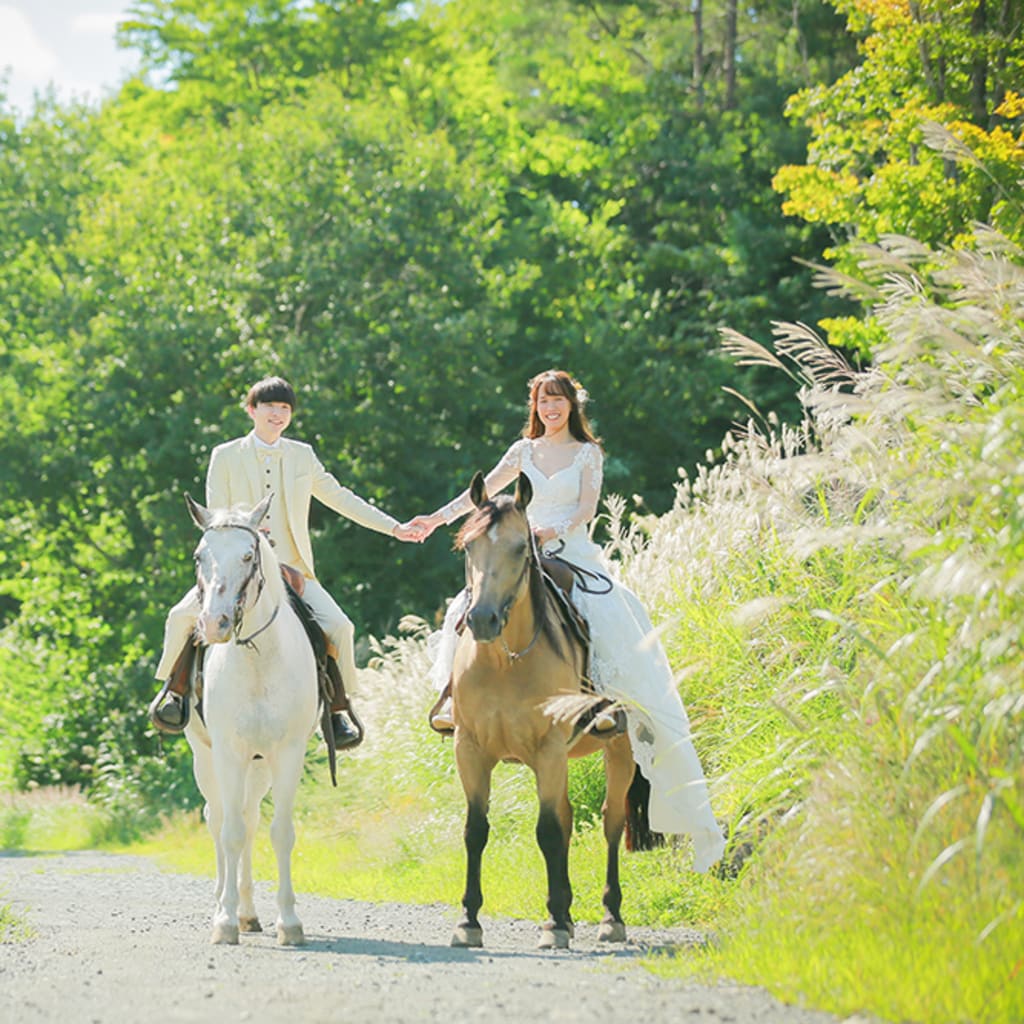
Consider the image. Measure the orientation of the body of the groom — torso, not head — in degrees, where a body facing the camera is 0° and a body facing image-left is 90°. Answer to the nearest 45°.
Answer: approximately 0°

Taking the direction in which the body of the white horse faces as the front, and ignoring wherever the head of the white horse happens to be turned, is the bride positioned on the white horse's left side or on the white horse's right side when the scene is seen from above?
on the white horse's left side

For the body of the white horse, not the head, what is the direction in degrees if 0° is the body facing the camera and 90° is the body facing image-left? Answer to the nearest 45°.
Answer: approximately 0°

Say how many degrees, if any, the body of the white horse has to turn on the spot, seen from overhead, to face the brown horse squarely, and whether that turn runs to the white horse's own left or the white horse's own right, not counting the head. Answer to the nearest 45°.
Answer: approximately 90° to the white horse's own left

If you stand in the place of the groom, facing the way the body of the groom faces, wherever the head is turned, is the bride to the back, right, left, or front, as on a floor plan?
left
